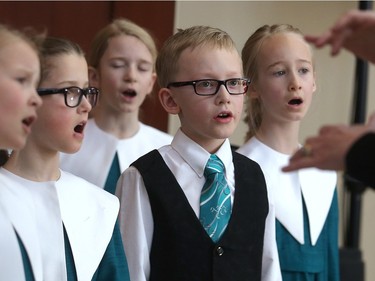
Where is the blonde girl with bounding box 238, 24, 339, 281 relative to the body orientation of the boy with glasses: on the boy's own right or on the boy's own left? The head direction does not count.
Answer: on the boy's own left

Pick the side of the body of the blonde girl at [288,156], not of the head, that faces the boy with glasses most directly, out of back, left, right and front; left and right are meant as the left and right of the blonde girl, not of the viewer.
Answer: right

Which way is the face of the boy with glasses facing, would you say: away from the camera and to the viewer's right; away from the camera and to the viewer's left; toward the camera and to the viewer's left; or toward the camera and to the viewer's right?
toward the camera and to the viewer's right

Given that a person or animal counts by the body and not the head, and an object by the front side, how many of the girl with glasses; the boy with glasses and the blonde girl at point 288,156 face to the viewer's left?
0

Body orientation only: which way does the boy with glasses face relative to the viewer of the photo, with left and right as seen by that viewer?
facing the viewer and to the right of the viewer

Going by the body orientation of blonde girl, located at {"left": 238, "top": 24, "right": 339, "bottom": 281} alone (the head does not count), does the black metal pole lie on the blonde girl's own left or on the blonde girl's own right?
on the blonde girl's own left

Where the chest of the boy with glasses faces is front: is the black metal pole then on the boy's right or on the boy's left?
on the boy's left

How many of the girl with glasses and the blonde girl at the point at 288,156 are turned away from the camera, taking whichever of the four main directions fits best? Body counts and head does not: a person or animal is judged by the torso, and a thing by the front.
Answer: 0

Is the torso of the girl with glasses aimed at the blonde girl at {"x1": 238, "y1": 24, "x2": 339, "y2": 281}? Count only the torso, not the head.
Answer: no

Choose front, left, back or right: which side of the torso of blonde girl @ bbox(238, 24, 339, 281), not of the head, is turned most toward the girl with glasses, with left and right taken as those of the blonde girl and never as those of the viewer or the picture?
right

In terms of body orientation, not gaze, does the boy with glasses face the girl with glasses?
no

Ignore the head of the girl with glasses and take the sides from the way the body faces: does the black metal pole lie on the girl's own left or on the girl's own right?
on the girl's own left

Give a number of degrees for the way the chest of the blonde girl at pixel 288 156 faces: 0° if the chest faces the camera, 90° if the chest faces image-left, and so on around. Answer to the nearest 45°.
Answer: approximately 315°

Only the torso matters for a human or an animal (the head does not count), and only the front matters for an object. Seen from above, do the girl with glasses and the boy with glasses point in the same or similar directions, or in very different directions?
same or similar directions
